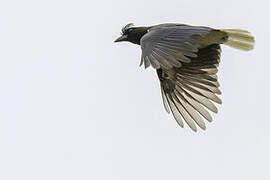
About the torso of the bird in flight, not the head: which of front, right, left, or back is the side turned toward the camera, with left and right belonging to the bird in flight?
left
